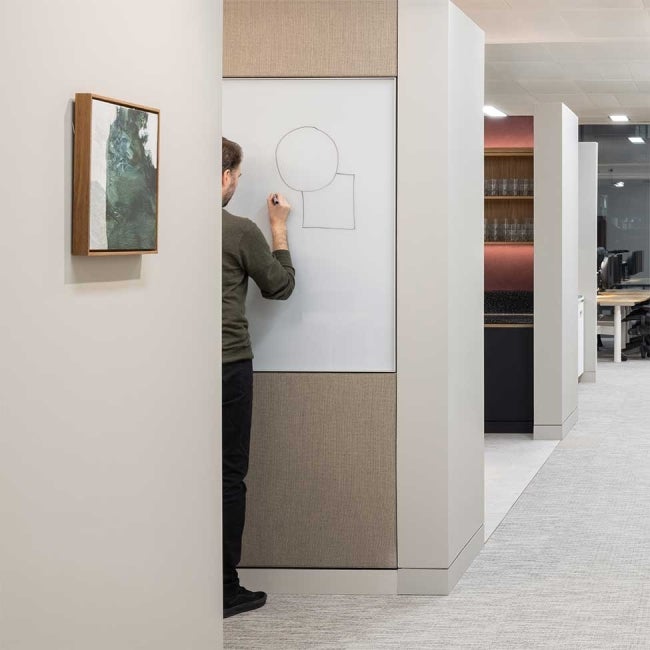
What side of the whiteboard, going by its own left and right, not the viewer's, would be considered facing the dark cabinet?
back

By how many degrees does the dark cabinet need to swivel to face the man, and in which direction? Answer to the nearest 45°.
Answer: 0° — it already faces them

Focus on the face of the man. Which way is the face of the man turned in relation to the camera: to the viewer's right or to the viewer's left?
to the viewer's right

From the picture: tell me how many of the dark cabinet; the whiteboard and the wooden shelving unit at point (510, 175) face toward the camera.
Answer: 3

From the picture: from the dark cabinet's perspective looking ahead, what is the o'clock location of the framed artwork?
The framed artwork is roughly at 12 o'clock from the dark cabinet.

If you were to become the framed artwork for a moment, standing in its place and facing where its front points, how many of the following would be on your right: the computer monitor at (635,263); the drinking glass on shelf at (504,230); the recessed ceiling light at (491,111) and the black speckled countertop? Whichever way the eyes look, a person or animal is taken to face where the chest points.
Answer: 0

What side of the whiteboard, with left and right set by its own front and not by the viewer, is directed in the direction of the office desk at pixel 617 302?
back

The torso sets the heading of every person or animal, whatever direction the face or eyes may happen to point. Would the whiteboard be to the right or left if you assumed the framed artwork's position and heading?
on its left

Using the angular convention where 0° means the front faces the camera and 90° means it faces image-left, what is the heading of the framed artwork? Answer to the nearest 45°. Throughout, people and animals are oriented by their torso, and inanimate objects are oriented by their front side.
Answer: approximately 315°

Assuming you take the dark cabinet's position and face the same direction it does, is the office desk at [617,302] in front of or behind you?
behind

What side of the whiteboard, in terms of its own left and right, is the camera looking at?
front

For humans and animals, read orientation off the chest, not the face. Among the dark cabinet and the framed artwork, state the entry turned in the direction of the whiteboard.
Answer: the dark cabinet

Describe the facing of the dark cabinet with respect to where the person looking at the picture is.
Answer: facing the viewer

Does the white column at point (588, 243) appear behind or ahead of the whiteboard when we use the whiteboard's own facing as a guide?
behind

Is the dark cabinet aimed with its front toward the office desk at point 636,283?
no
